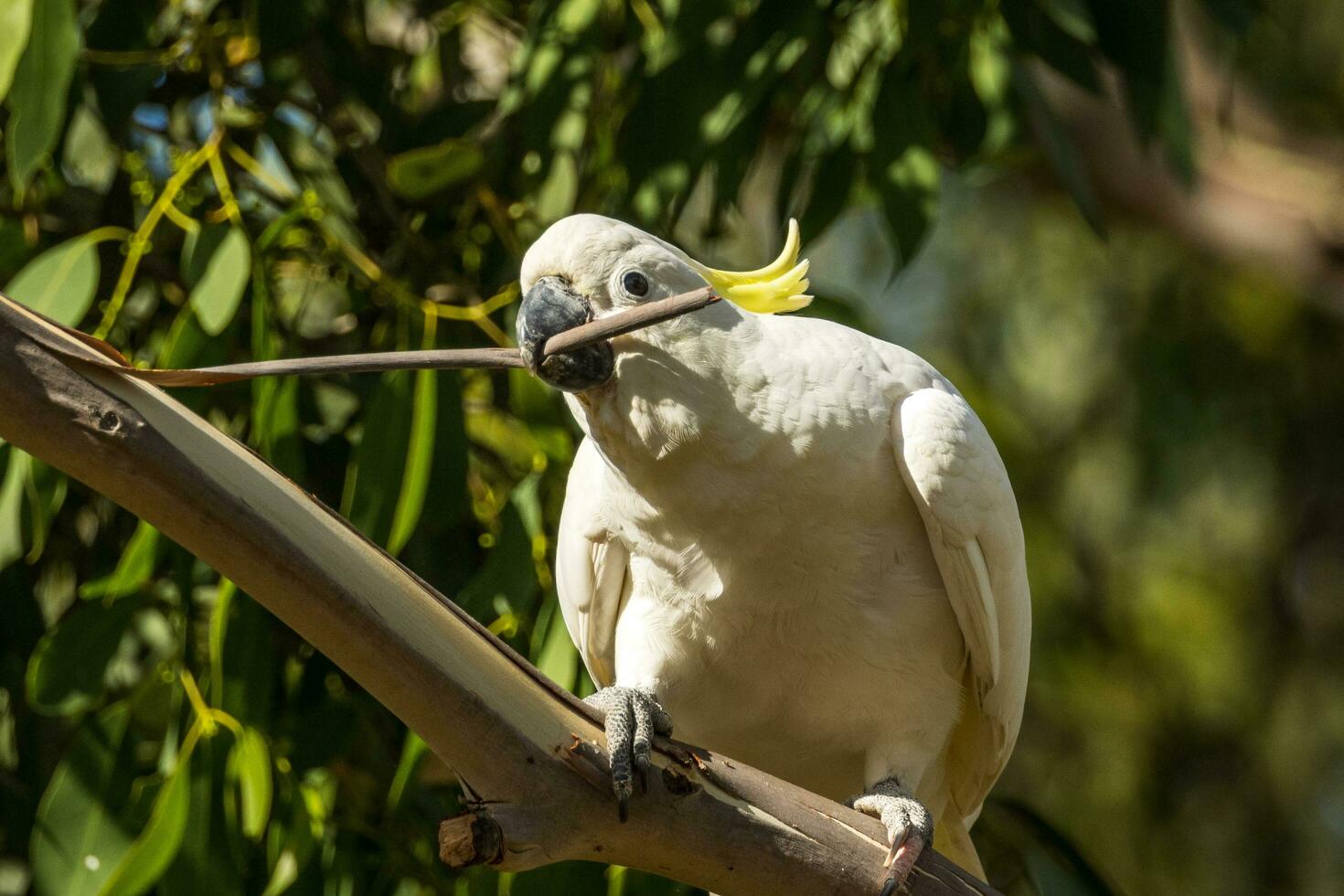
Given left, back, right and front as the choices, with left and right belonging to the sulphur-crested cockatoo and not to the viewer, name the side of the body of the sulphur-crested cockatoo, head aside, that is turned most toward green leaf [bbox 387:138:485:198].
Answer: right

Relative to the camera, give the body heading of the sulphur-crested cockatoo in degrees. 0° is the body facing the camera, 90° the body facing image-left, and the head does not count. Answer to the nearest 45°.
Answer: approximately 45°

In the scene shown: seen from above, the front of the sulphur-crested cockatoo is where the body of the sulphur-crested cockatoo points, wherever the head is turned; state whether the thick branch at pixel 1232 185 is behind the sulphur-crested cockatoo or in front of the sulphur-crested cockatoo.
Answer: behind
